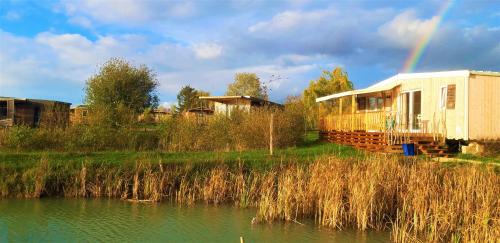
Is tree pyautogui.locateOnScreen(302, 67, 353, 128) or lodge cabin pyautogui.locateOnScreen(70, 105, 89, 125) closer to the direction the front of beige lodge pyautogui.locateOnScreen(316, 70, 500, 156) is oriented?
the lodge cabin

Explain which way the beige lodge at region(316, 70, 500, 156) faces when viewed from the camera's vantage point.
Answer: facing the viewer and to the left of the viewer

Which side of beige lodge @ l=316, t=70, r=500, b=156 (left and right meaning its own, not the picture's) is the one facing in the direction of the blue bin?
front
